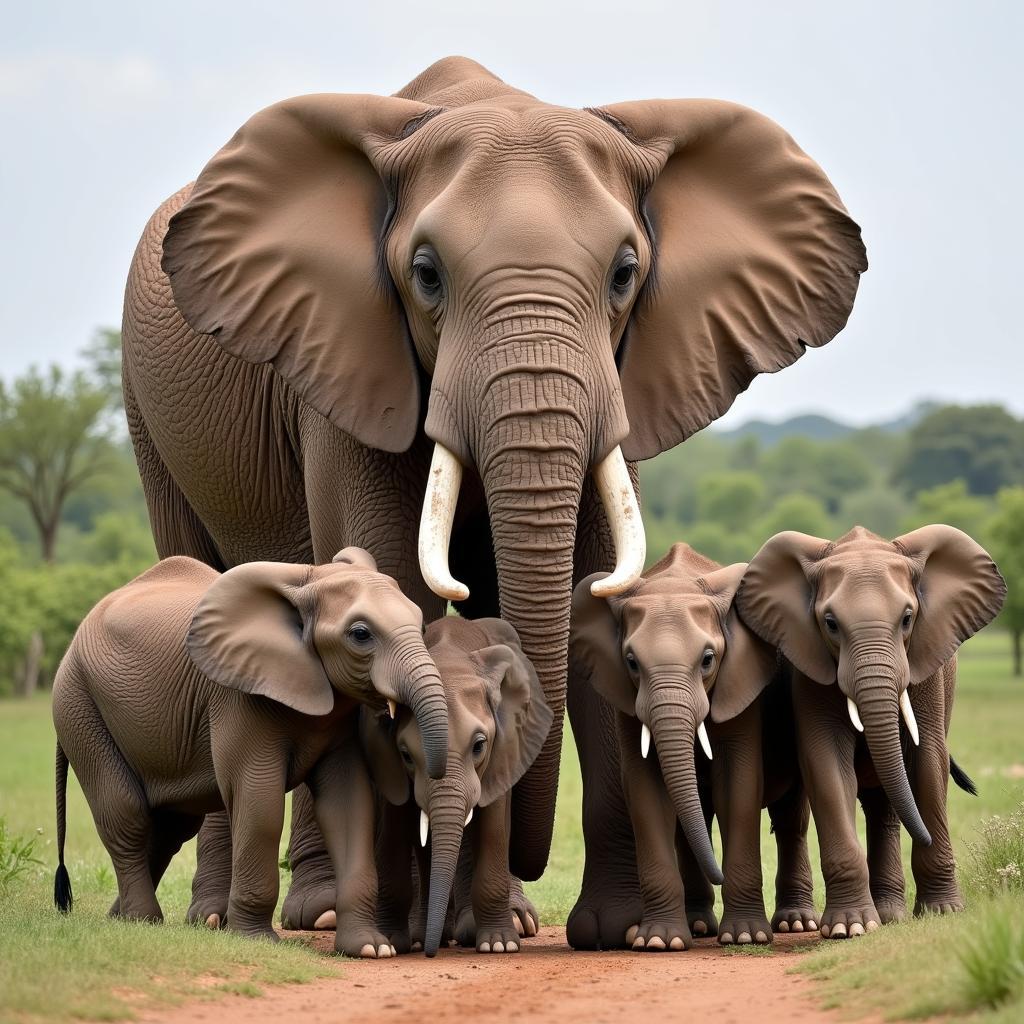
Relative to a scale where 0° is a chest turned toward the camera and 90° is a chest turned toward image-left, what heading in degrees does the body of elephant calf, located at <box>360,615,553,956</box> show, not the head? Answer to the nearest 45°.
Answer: approximately 0°

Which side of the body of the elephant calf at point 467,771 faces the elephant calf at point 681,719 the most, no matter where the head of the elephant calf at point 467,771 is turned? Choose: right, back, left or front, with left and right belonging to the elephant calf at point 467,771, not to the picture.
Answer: left

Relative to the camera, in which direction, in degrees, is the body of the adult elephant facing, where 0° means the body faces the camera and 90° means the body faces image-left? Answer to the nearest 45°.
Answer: approximately 315°

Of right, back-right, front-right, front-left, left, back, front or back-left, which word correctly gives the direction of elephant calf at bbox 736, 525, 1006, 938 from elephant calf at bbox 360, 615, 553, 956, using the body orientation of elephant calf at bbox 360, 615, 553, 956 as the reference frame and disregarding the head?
left

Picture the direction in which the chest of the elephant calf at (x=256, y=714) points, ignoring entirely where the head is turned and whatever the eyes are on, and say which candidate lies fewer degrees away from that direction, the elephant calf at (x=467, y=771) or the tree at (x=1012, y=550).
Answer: the elephant calf

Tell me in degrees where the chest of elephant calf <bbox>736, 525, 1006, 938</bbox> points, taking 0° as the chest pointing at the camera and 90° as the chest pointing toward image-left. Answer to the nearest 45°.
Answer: approximately 0°

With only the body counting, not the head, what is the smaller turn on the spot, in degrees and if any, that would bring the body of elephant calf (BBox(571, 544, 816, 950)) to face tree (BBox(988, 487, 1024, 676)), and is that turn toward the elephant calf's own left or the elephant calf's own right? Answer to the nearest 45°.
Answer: approximately 180°

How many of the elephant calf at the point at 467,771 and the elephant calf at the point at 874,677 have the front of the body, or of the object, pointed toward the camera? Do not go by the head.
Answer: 2

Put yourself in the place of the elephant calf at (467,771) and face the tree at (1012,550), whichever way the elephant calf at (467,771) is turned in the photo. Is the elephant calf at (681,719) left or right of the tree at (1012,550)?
right
